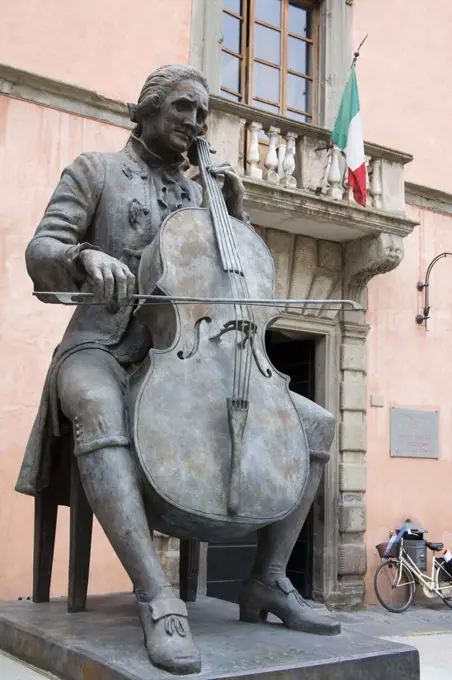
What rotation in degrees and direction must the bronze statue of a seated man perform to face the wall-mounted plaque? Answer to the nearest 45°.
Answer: approximately 90° to its left

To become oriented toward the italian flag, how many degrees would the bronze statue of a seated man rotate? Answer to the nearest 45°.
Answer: approximately 135° to its left

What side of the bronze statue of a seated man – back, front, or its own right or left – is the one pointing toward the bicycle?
left

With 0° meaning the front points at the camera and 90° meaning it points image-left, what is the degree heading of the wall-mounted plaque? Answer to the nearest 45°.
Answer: approximately 0°
